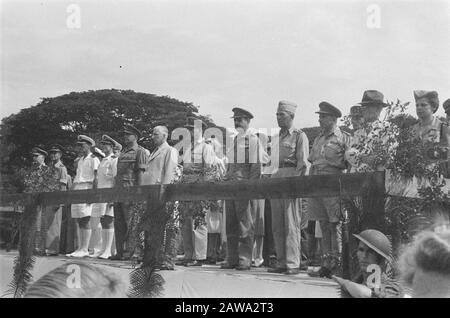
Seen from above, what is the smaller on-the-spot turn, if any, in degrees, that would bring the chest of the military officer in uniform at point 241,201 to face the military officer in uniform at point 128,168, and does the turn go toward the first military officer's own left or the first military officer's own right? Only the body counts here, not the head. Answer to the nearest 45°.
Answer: approximately 90° to the first military officer's own right

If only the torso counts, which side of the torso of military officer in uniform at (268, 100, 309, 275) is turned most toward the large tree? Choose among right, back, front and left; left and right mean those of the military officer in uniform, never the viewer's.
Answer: right

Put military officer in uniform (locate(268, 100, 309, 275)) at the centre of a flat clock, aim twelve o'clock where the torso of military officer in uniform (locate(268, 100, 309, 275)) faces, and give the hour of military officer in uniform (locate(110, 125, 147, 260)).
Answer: military officer in uniform (locate(110, 125, 147, 260)) is roughly at 3 o'clock from military officer in uniform (locate(268, 100, 309, 275)).

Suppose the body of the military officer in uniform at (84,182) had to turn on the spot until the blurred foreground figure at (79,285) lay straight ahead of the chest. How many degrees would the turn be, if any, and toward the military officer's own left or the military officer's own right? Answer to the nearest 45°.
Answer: approximately 45° to the military officer's own left
